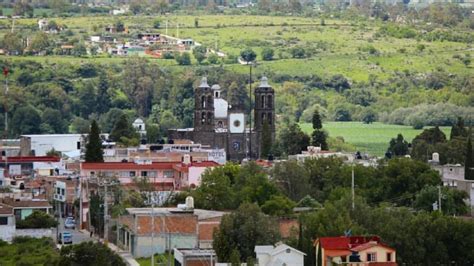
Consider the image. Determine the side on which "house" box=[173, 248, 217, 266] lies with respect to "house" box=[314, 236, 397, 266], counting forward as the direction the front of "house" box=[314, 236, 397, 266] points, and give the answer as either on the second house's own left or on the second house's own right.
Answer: on the second house's own right

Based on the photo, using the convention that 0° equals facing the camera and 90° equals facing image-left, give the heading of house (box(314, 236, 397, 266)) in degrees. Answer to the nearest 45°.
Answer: approximately 0°

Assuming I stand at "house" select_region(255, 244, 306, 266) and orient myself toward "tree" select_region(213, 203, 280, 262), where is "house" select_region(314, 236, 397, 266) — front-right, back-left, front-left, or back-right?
back-right

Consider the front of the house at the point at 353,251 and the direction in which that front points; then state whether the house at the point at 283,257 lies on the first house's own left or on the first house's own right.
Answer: on the first house's own right
